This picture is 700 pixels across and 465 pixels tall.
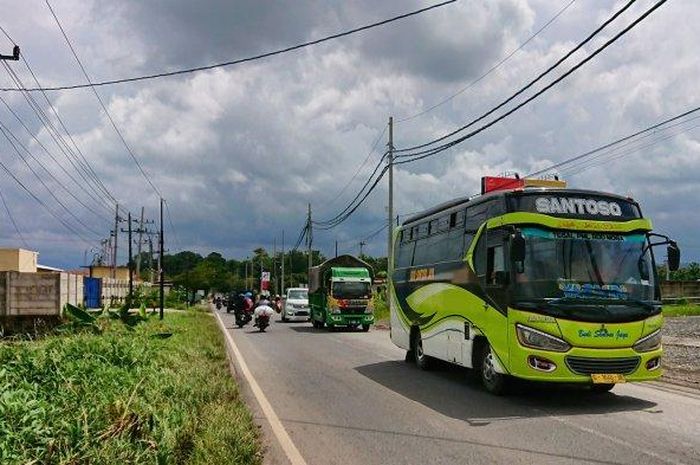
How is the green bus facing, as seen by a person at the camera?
facing the viewer and to the right of the viewer

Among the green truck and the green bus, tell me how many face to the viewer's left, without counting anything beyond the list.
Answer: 0

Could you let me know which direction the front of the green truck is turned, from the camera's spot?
facing the viewer

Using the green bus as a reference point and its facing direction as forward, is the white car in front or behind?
behind

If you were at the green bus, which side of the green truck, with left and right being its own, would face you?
front

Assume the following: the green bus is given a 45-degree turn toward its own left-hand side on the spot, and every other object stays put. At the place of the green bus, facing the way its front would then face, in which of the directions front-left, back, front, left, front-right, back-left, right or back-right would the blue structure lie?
back-left

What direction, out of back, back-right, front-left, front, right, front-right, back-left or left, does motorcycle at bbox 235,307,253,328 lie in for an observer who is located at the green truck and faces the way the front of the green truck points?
back-right

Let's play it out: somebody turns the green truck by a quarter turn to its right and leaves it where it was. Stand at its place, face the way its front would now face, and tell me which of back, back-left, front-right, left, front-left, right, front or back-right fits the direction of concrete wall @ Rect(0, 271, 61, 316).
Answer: front
